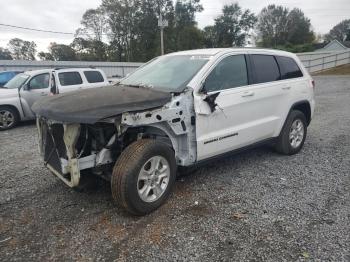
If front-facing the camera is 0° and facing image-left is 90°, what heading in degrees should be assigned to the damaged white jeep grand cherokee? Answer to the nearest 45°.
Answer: approximately 45°
